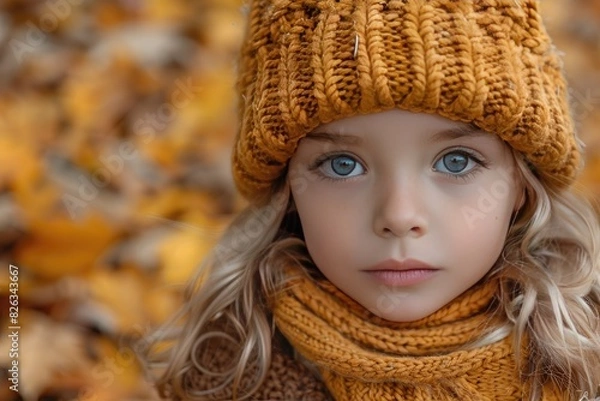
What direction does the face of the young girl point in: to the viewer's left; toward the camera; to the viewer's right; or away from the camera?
toward the camera

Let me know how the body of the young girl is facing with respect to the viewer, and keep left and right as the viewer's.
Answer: facing the viewer
